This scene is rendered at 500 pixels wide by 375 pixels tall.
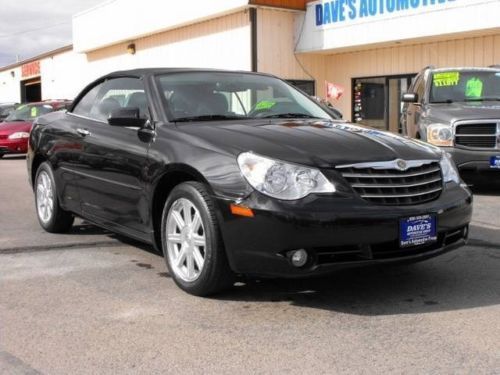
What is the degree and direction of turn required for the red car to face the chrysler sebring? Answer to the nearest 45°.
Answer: approximately 45° to its left

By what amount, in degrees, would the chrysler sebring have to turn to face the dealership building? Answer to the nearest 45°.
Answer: approximately 135° to its left

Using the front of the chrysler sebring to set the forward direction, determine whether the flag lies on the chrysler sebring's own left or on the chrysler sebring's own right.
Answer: on the chrysler sebring's own left

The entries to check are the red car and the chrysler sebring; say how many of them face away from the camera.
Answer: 0

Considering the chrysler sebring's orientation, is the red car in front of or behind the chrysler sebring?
behind

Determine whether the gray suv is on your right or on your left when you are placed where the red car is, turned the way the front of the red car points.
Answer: on your left

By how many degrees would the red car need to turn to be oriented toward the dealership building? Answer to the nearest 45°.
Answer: approximately 135° to its left

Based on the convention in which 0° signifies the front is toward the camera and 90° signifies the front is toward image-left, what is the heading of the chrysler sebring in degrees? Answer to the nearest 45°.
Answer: approximately 315°
